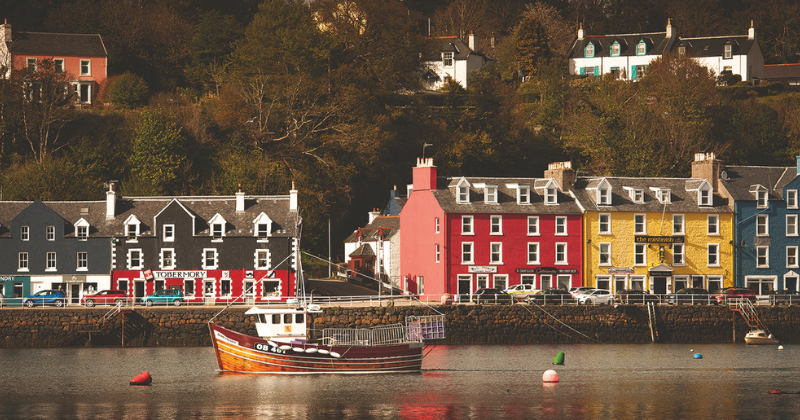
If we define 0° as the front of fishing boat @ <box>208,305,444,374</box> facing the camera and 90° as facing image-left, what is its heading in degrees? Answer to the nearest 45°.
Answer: approximately 90°

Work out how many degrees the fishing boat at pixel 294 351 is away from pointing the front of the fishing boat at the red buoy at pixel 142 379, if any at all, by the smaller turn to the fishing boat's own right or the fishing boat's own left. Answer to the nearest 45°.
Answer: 0° — it already faces it
